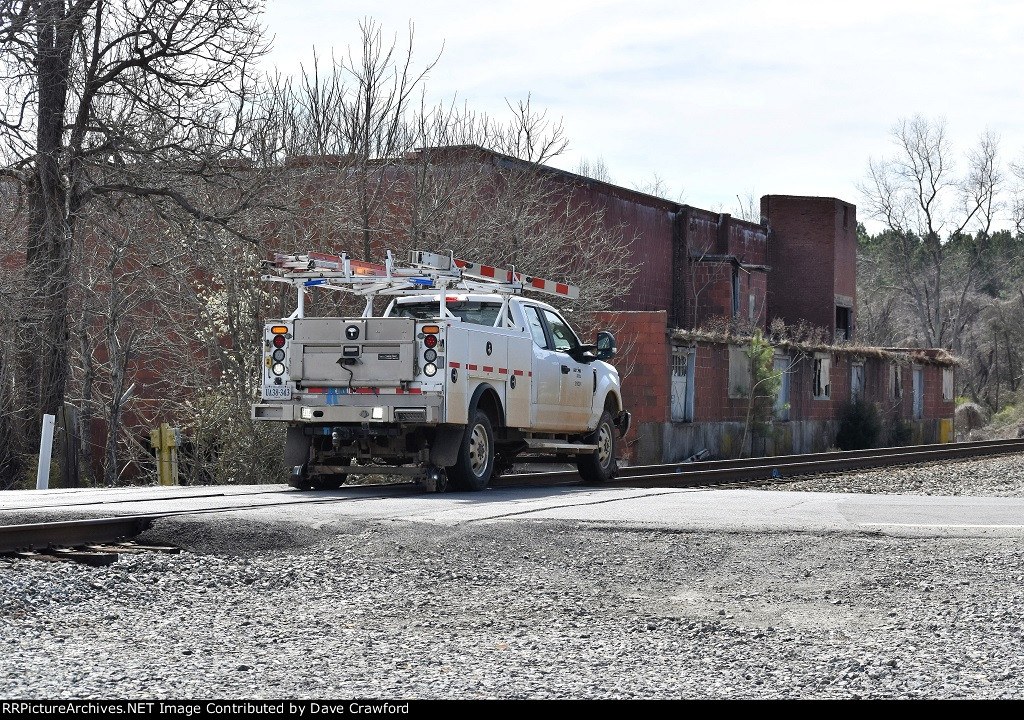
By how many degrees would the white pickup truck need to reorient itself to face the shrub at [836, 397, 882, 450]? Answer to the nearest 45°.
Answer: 0° — it already faces it

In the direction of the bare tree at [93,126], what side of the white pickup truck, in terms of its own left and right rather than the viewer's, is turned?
left

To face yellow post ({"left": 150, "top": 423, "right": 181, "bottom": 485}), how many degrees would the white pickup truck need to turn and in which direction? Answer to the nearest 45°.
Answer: approximately 90° to its left

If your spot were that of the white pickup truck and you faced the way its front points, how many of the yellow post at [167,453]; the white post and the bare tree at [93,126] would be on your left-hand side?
3

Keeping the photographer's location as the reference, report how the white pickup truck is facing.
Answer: facing away from the viewer and to the right of the viewer

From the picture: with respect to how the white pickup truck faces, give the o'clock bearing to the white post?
The white post is roughly at 9 o'clock from the white pickup truck.
